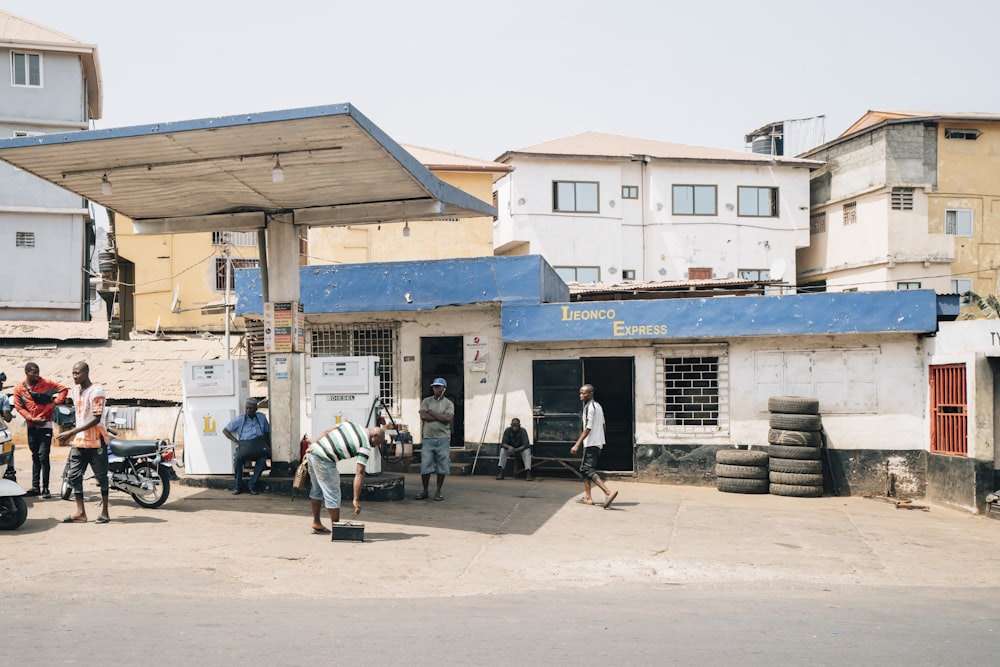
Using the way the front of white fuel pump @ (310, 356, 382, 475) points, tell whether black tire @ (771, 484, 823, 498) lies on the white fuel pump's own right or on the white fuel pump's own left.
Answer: on the white fuel pump's own left

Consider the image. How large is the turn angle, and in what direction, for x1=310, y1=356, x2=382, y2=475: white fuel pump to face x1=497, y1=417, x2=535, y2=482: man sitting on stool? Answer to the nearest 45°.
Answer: approximately 135° to its left

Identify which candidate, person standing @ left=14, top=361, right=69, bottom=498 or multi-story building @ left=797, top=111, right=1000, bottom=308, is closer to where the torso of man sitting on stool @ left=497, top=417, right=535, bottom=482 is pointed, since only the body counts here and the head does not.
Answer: the person standing

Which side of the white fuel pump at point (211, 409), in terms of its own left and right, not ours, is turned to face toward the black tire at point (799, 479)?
left

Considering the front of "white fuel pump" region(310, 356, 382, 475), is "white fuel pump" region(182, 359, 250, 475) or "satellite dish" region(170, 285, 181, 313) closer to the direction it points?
the white fuel pump

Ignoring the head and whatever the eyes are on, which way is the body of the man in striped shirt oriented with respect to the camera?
to the viewer's right

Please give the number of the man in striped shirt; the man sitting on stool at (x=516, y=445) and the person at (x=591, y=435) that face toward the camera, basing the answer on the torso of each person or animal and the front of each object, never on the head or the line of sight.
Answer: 1

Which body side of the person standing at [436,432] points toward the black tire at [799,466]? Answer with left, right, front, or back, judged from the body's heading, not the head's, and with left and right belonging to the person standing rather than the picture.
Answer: left

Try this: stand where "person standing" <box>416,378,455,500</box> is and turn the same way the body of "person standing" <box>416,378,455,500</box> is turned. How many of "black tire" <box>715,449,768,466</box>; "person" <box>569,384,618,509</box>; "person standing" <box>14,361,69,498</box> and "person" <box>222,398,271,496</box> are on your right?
2
